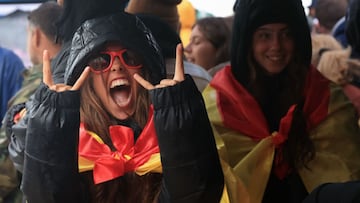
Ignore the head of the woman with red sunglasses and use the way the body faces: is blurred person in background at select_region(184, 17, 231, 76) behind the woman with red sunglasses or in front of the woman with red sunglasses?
behind

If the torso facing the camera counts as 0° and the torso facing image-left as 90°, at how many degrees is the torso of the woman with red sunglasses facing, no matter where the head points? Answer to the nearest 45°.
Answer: approximately 0°

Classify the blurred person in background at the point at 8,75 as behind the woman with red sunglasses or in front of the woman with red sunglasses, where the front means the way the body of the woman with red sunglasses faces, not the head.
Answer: behind
